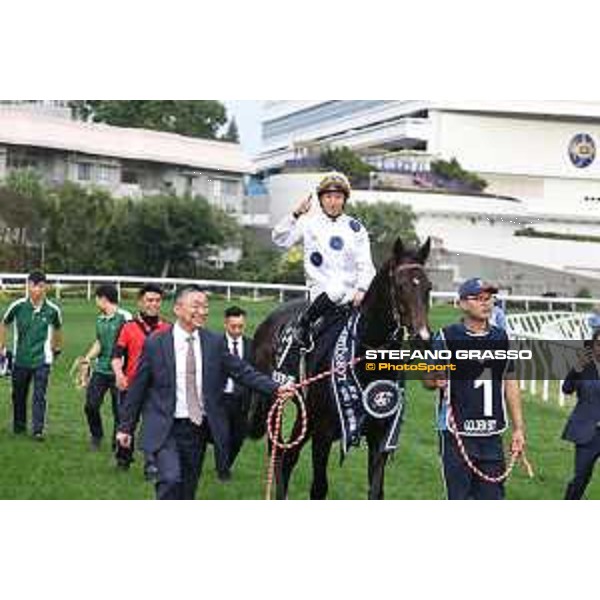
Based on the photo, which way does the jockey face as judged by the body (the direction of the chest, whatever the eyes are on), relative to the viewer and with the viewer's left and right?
facing the viewer

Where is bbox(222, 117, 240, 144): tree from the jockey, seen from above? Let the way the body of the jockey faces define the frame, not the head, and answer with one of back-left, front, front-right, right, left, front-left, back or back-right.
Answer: back-right

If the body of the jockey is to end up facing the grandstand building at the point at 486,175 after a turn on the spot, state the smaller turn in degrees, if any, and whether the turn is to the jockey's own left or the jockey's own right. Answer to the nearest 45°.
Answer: approximately 135° to the jockey's own left

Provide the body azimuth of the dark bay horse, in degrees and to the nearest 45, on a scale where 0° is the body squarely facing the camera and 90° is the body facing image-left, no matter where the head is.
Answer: approximately 315°

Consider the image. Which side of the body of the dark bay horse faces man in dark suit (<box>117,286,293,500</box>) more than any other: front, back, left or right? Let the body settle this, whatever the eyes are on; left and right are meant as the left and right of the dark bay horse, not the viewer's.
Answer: right

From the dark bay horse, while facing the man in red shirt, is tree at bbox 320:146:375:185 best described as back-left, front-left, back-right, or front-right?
front-right

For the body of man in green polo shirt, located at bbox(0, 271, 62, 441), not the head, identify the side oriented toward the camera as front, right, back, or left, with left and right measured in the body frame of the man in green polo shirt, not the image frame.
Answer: front

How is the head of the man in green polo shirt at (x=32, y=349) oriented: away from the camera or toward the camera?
toward the camera

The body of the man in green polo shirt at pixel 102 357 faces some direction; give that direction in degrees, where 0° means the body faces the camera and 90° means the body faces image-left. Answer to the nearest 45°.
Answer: approximately 45°

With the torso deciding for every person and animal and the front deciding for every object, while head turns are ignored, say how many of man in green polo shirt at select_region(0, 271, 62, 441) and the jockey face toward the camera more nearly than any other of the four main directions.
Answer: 2
